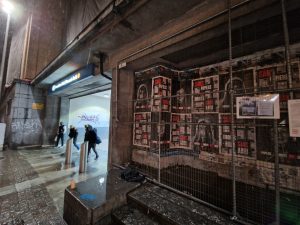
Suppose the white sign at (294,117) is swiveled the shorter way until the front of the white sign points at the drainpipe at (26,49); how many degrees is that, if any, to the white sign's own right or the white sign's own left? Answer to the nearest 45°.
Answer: approximately 90° to the white sign's own right

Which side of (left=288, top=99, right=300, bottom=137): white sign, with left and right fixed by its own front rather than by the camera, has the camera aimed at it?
front

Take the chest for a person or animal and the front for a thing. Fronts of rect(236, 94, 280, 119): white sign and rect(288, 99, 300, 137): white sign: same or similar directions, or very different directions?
same or similar directions

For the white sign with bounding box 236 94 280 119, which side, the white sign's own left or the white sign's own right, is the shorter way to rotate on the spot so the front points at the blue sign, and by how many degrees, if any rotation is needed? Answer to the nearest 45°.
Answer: approximately 90° to the white sign's own right

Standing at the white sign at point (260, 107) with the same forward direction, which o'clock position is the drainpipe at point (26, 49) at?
The drainpipe is roughly at 3 o'clock from the white sign.

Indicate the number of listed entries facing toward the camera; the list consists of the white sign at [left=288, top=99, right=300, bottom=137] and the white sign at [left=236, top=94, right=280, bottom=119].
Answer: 2

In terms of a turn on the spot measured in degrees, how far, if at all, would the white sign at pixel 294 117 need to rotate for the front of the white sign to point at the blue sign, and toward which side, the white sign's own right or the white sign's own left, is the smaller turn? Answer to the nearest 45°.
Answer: approximately 90° to the white sign's own right

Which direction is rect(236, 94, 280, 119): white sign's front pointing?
toward the camera

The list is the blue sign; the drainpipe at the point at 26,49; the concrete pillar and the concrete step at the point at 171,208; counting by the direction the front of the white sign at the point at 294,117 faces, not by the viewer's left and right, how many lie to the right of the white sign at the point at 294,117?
4

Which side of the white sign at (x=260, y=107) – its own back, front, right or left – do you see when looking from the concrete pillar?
right

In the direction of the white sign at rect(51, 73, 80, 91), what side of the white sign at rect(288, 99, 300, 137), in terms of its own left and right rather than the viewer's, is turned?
right

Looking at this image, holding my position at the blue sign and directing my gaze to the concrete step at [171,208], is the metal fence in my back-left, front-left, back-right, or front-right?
front-left
